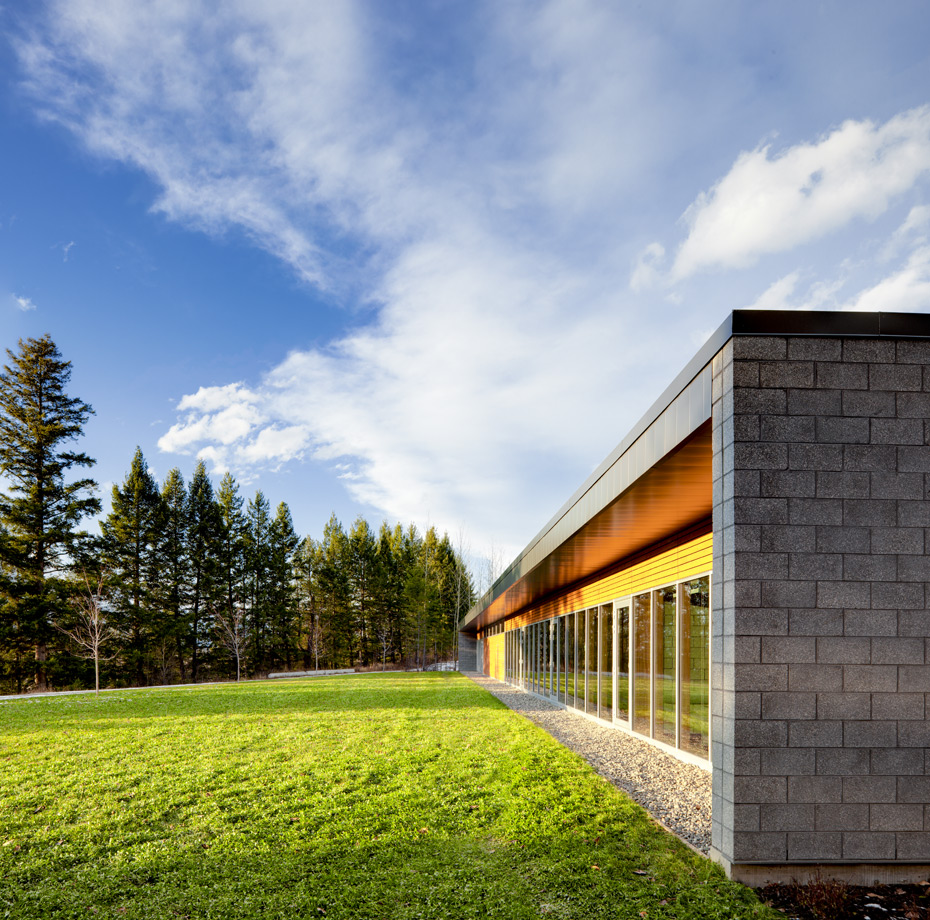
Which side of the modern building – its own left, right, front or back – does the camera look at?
left

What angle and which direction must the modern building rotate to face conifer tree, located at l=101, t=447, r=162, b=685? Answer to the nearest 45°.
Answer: approximately 45° to its right

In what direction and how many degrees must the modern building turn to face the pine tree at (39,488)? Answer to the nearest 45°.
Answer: approximately 45° to its right

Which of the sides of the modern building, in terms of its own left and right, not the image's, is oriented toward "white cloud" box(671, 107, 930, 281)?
right
